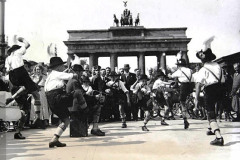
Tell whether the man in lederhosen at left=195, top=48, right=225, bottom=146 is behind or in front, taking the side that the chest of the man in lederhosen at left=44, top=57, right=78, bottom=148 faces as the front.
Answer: in front

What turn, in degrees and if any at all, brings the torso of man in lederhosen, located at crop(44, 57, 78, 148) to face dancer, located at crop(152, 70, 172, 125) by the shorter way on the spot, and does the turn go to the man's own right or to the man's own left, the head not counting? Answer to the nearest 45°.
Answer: approximately 45° to the man's own left

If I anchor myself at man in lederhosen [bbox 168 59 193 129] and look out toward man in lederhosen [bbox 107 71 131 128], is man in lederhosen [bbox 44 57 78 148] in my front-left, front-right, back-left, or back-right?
front-left

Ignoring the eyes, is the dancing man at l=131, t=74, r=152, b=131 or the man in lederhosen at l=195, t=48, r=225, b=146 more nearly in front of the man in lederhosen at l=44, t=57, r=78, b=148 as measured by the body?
the man in lederhosen

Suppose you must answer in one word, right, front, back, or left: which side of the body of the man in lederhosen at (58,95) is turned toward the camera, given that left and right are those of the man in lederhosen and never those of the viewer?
right

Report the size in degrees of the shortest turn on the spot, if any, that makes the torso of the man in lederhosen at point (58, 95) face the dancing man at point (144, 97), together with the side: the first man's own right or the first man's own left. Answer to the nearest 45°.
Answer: approximately 45° to the first man's own left

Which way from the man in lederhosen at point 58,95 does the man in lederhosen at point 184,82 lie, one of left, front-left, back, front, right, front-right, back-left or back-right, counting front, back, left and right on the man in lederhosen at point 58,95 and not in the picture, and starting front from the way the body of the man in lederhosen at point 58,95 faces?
front-left

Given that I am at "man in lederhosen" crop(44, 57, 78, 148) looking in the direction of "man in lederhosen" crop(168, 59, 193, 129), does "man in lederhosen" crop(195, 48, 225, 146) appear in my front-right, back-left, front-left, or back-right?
front-right
